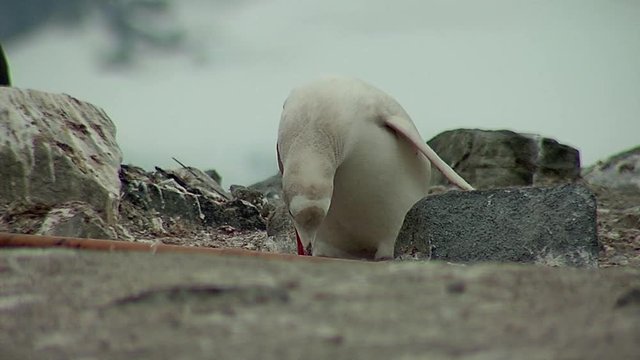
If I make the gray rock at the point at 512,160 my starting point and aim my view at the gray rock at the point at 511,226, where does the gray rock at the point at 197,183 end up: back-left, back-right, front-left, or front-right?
front-right

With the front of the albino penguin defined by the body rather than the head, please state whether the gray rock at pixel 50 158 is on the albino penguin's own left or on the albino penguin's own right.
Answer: on the albino penguin's own right

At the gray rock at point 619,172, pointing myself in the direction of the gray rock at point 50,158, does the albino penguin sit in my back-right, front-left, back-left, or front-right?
front-left

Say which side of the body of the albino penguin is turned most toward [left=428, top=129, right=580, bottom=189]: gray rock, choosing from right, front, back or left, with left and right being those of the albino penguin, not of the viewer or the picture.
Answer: back

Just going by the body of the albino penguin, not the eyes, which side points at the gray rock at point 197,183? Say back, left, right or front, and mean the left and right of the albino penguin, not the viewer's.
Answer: right

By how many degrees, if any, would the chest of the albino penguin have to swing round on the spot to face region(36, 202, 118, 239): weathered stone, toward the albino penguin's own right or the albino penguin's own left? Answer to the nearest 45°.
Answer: approximately 45° to the albino penguin's own right

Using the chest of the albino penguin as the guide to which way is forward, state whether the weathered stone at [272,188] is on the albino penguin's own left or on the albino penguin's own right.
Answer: on the albino penguin's own right

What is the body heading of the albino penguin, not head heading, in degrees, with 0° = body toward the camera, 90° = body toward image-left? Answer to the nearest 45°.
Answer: approximately 45°

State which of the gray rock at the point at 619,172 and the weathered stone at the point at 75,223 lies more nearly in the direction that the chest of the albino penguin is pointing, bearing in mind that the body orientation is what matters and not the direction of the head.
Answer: the weathered stone

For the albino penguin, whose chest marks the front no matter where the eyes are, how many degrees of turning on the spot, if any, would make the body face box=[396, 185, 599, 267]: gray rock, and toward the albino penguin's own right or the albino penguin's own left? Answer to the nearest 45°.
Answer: approximately 90° to the albino penguin's own left
